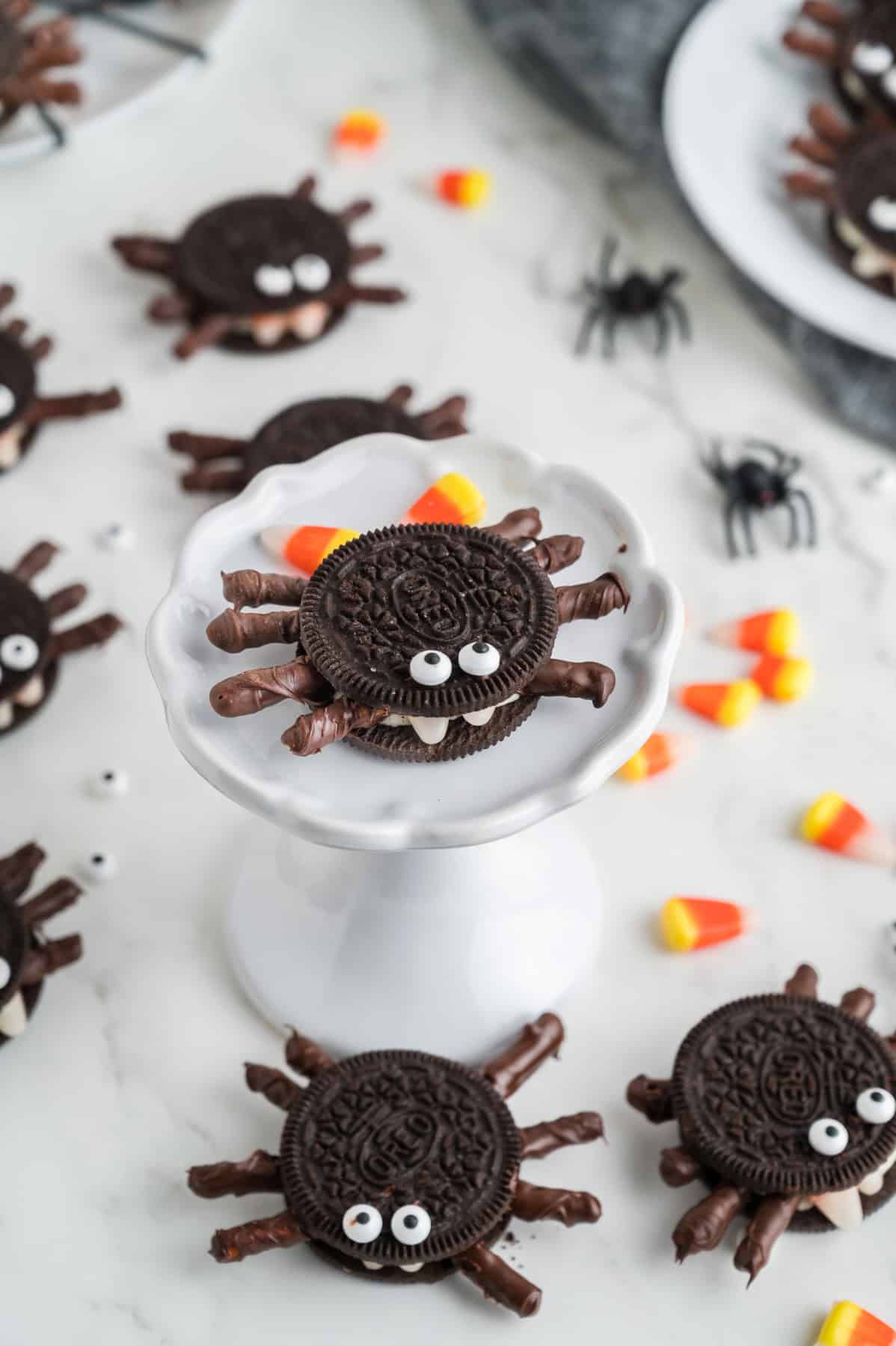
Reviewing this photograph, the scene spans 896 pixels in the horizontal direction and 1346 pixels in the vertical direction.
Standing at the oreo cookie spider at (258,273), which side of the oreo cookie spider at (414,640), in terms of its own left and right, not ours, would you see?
back

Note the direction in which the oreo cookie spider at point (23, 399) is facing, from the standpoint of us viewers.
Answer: facing the viewer

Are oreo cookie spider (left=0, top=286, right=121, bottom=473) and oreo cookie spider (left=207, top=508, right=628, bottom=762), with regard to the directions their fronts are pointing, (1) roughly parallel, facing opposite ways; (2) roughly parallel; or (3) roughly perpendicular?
roughly parallel

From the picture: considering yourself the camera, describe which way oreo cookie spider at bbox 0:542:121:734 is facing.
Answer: facing the viewer and to the right of the viewer

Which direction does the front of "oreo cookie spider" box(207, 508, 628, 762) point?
toward the camera
